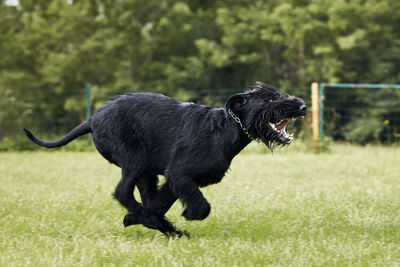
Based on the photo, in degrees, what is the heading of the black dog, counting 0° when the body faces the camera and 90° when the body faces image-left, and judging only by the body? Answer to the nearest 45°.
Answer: approximately 270°

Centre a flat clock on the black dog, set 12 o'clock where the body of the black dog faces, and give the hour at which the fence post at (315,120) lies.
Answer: The fence post is roughly at 10 o'clock from the black dog.

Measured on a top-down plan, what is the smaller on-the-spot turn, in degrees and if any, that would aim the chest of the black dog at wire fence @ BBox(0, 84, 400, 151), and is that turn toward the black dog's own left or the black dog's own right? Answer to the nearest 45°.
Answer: approximately 45° to the black dog's own left

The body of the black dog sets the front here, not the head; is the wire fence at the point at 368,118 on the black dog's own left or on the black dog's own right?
on the black dog's own left
